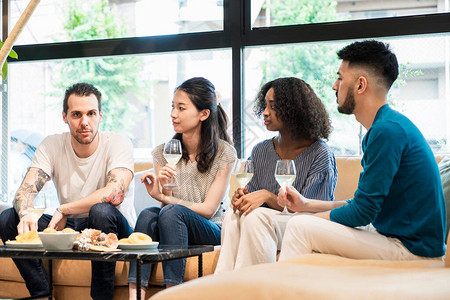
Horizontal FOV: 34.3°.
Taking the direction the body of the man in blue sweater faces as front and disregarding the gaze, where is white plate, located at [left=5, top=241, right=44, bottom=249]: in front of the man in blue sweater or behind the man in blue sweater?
in front

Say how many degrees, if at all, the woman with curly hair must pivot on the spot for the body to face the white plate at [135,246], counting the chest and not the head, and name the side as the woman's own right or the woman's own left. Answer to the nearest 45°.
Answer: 0° — they already face it

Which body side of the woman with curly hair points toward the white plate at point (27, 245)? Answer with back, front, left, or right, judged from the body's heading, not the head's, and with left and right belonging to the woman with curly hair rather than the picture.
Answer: front

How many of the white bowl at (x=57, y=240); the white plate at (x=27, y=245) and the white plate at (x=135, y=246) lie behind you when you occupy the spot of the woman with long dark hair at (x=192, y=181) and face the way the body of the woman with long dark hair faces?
0

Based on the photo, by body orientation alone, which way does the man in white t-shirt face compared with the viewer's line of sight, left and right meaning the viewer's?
facing the viewer

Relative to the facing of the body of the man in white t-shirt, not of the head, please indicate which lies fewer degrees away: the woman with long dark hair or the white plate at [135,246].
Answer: the white plate

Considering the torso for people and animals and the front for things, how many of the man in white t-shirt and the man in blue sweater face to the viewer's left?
1

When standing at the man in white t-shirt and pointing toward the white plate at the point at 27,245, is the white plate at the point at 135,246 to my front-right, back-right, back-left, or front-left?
front-left

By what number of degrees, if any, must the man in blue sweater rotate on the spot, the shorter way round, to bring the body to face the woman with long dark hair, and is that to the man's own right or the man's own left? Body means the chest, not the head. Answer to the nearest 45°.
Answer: approximately 45° to the man's own right

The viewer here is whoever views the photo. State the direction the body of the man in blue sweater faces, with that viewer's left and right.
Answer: facing to the left of the viewer

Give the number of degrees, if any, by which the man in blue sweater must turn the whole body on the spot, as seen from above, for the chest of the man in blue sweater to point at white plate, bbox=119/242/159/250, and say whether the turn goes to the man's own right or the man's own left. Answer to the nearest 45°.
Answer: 0° — they already face it

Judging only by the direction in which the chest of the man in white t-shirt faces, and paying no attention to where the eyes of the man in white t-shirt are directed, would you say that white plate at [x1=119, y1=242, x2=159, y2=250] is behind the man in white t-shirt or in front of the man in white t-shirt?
in front

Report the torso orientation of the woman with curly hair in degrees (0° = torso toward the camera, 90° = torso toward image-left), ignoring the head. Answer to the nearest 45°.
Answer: approximately 45°

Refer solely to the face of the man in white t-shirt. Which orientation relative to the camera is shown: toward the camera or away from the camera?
toward the camera
